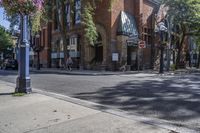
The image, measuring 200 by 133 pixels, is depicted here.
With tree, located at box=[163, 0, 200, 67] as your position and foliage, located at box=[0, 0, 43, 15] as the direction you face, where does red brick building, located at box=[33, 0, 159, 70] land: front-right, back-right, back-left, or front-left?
front-right
